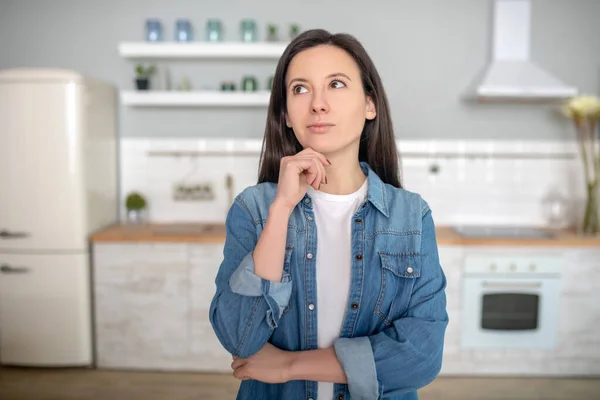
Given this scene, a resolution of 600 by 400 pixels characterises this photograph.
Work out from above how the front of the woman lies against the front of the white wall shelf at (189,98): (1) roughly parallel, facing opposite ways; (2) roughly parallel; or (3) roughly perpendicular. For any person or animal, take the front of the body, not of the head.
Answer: roughly parallel

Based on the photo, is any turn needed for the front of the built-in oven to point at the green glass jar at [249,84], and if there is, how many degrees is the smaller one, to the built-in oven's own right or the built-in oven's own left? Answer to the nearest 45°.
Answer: approximately 90° to the built-in oven's own right

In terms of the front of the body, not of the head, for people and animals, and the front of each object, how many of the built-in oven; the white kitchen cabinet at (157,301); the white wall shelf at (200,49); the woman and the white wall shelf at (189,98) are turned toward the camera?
5

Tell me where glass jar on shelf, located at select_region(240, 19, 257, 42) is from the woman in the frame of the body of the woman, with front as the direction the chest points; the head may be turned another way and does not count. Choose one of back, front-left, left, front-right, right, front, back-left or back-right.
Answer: back

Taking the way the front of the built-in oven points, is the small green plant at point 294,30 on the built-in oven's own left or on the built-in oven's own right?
on the built-in oven's own right

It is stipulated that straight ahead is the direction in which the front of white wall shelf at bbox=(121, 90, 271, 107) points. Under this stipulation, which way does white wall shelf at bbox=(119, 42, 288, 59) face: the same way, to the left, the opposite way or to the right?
the same way

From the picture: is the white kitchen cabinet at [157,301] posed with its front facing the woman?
yes

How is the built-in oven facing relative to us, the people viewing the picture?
facing the viewer

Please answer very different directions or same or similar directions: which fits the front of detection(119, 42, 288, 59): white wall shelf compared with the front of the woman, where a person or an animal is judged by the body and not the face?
same or similar directions

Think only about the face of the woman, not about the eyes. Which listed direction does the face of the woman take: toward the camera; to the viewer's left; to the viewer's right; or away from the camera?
toward the camera

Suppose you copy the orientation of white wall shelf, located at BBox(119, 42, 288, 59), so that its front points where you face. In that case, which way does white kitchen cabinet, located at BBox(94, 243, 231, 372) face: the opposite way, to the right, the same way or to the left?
the same way

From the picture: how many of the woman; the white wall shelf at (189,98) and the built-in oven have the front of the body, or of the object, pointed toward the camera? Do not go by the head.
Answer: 3

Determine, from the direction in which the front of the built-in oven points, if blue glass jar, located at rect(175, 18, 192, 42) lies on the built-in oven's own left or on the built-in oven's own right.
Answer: on the built-in oven's own right

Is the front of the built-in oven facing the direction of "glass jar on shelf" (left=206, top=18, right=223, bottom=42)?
no

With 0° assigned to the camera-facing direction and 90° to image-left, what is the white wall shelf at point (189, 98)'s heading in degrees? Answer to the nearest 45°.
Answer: approximately 0°

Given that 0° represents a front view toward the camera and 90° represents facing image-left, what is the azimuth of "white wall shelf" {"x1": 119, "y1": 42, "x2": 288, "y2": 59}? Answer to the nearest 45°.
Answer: approximately 0°

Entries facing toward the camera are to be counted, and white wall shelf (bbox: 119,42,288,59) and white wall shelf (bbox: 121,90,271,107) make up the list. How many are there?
2

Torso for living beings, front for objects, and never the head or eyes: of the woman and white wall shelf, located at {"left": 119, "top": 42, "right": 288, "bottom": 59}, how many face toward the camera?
2
